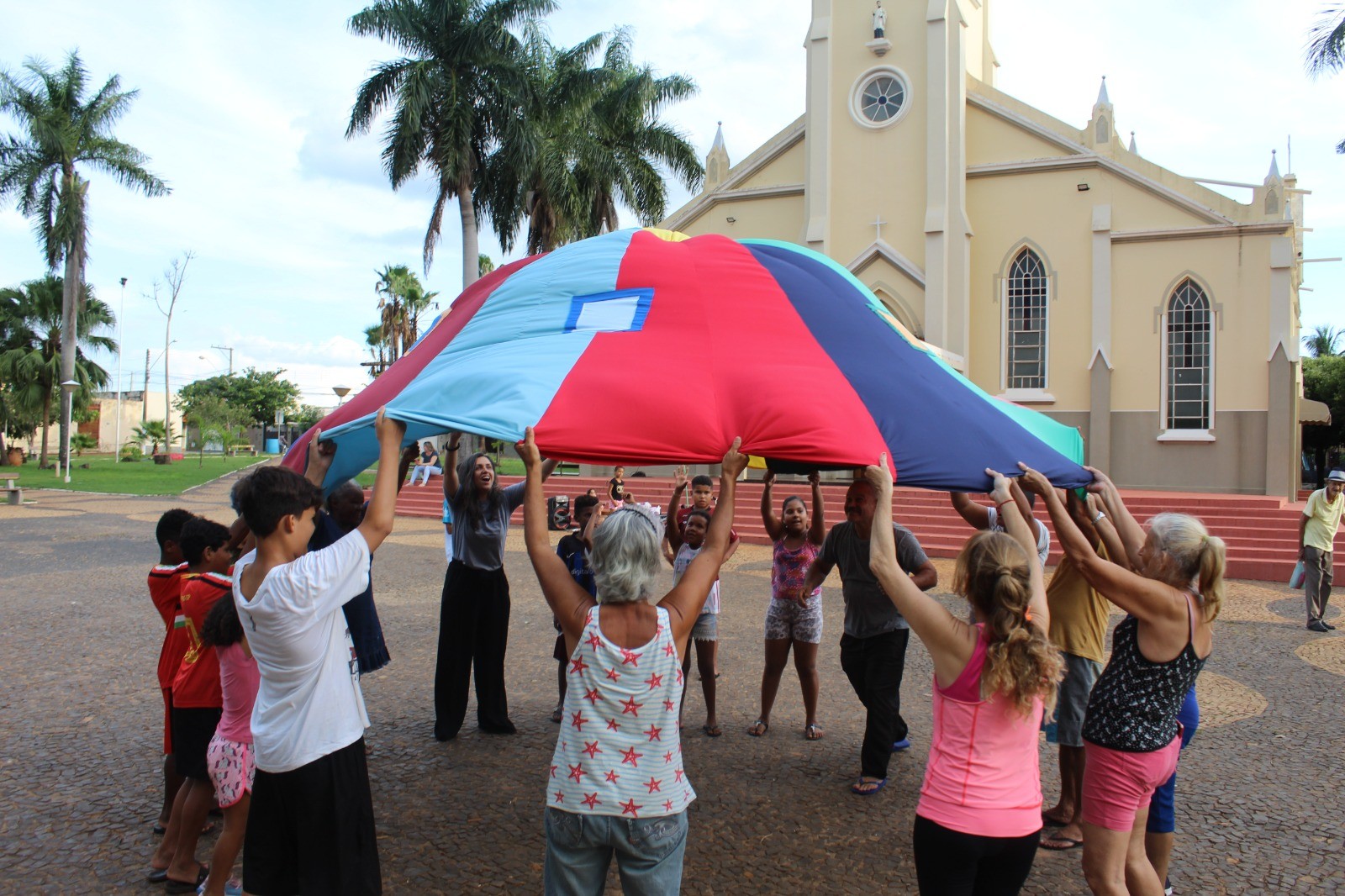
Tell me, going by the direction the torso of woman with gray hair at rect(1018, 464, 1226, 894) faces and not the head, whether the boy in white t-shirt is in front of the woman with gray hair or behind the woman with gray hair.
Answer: in front

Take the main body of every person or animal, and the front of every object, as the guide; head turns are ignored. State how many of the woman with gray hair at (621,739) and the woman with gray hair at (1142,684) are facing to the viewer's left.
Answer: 1

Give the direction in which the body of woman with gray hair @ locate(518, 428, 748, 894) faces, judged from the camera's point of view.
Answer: away from the camera

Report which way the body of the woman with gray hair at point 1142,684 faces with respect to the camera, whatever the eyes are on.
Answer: to the viewer's left

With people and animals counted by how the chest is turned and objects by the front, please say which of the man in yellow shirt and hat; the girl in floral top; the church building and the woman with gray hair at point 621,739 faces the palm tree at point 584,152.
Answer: the woman with gray hair

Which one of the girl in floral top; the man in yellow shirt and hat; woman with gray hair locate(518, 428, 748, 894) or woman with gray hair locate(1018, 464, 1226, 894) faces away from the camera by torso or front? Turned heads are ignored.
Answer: woman with gray hair locate(518, 428, 748, 894)

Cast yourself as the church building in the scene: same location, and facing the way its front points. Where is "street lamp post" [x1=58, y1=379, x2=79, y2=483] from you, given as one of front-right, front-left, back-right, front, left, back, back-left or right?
right

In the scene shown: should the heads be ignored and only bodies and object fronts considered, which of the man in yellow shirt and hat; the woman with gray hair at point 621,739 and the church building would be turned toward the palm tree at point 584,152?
the woman with gray hair

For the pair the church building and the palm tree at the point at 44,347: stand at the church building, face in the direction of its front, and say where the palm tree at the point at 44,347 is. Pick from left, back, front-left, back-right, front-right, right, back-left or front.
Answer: right

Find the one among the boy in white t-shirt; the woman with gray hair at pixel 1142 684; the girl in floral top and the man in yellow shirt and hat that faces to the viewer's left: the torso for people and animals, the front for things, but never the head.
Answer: the woman with gray hair

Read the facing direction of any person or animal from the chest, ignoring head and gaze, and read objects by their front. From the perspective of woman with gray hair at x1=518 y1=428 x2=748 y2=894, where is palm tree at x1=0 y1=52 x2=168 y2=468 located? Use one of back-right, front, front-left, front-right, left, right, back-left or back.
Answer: front-left

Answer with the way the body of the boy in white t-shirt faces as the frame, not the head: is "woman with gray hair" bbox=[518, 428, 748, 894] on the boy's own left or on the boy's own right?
on the boy's own right

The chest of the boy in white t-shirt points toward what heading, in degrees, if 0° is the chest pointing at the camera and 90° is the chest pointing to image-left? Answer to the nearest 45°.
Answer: approximately 225°

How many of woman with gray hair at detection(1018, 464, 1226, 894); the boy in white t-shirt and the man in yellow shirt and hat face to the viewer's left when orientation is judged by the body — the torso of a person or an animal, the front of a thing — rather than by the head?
1

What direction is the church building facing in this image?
toward the camera

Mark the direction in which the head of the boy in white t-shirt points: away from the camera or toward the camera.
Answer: away from the camera

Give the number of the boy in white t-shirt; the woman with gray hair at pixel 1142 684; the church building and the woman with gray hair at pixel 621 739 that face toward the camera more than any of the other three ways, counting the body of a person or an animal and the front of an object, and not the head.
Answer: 1

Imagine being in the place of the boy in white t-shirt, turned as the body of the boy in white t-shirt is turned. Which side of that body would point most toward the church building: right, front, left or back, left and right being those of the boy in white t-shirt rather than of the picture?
front

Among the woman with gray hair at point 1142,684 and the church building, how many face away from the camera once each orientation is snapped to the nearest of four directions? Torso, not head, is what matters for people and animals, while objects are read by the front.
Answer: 0

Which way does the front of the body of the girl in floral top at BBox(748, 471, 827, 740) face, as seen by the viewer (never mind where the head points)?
toward the camera

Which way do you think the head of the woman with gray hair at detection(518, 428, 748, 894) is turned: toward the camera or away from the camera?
away from the camera
